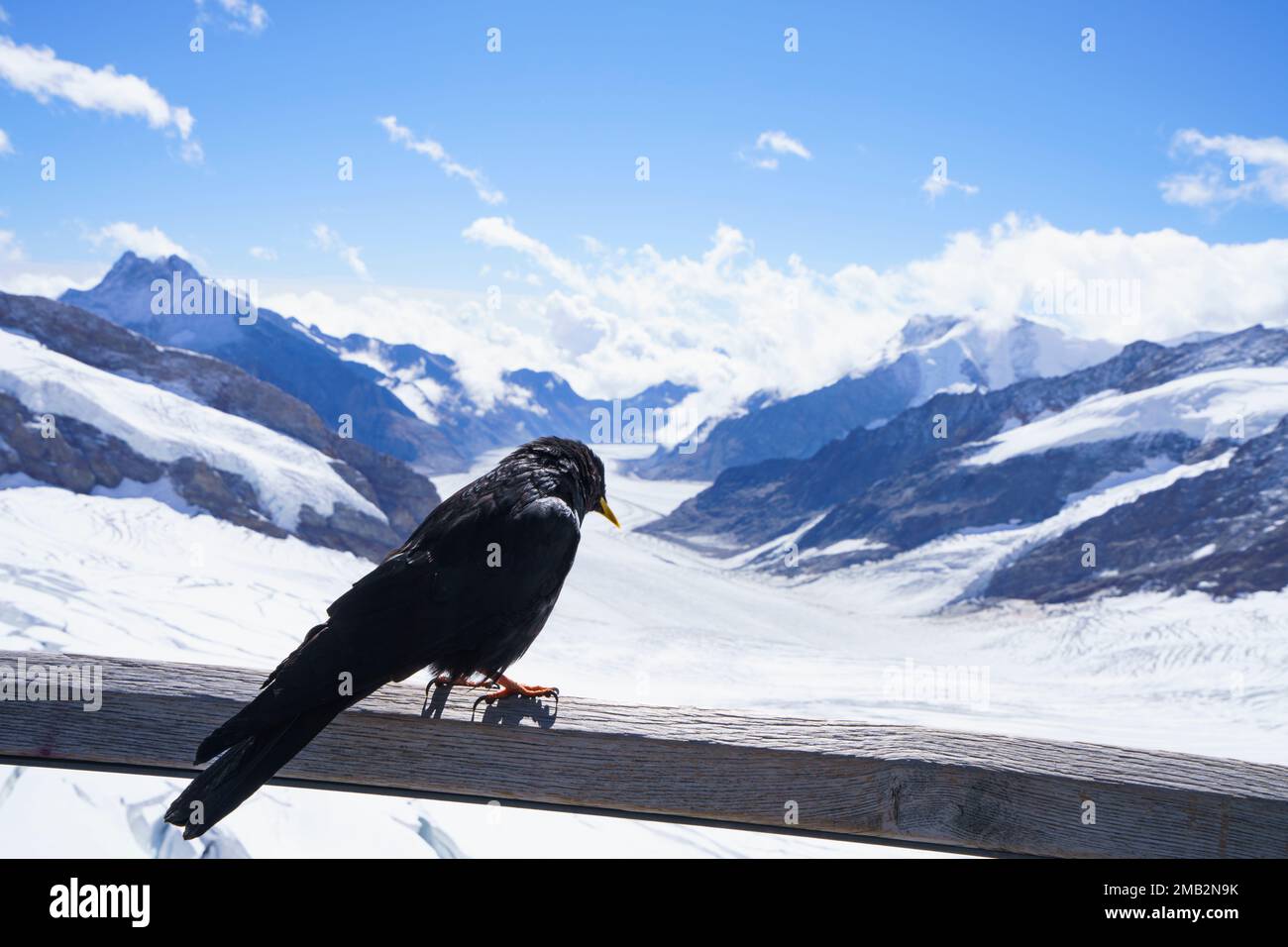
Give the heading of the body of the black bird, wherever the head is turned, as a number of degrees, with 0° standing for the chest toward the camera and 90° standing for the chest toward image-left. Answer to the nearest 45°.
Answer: approximately 225°
